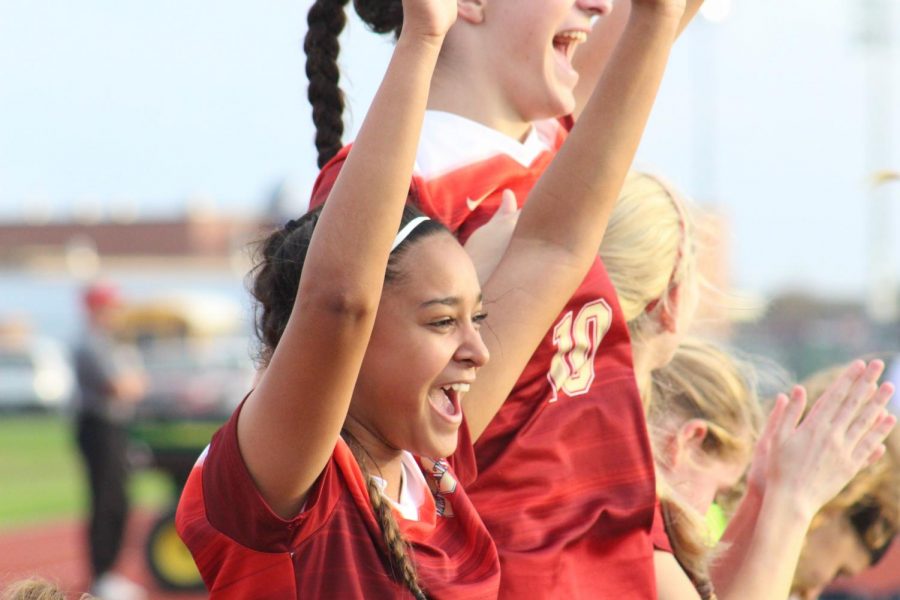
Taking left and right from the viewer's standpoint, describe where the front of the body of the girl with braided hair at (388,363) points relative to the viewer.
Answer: facing the viewer and to the right of the viewer

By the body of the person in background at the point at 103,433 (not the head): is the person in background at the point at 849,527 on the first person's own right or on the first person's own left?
on the first person's own right

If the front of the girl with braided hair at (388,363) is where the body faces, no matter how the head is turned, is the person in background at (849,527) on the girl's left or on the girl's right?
on the girl's left

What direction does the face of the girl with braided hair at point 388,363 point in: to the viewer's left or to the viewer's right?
to the viewer's right

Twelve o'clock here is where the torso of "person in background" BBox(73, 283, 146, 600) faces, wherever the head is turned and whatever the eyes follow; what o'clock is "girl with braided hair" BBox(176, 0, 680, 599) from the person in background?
The girl with braided hair is roughly at 3 o'clock from the person in background.

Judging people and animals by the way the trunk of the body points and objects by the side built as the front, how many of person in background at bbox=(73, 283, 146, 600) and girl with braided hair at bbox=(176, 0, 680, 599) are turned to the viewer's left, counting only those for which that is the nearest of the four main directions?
0

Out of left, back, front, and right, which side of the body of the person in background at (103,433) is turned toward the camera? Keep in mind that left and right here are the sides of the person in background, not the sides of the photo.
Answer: right
